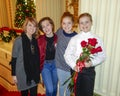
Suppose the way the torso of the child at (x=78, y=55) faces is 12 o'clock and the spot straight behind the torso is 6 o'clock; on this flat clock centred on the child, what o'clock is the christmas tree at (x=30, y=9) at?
The christmas tree is roughly at 5 o'clock from the child.

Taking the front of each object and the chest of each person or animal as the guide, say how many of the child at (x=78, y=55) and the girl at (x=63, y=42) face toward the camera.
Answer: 2

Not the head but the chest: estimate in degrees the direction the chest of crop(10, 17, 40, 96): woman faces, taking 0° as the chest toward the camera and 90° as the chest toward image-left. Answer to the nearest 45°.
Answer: approximately 315°

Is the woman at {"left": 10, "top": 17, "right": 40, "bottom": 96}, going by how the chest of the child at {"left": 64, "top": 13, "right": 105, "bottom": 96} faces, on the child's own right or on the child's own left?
on the child's own right

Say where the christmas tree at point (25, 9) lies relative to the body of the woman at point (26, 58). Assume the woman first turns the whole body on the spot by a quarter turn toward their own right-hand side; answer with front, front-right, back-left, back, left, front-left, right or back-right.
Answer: back-right

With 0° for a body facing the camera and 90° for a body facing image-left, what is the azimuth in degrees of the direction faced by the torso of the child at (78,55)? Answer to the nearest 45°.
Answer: approximately 0°

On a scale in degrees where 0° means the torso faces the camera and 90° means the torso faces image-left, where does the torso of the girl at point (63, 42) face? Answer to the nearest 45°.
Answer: approximately 0°
